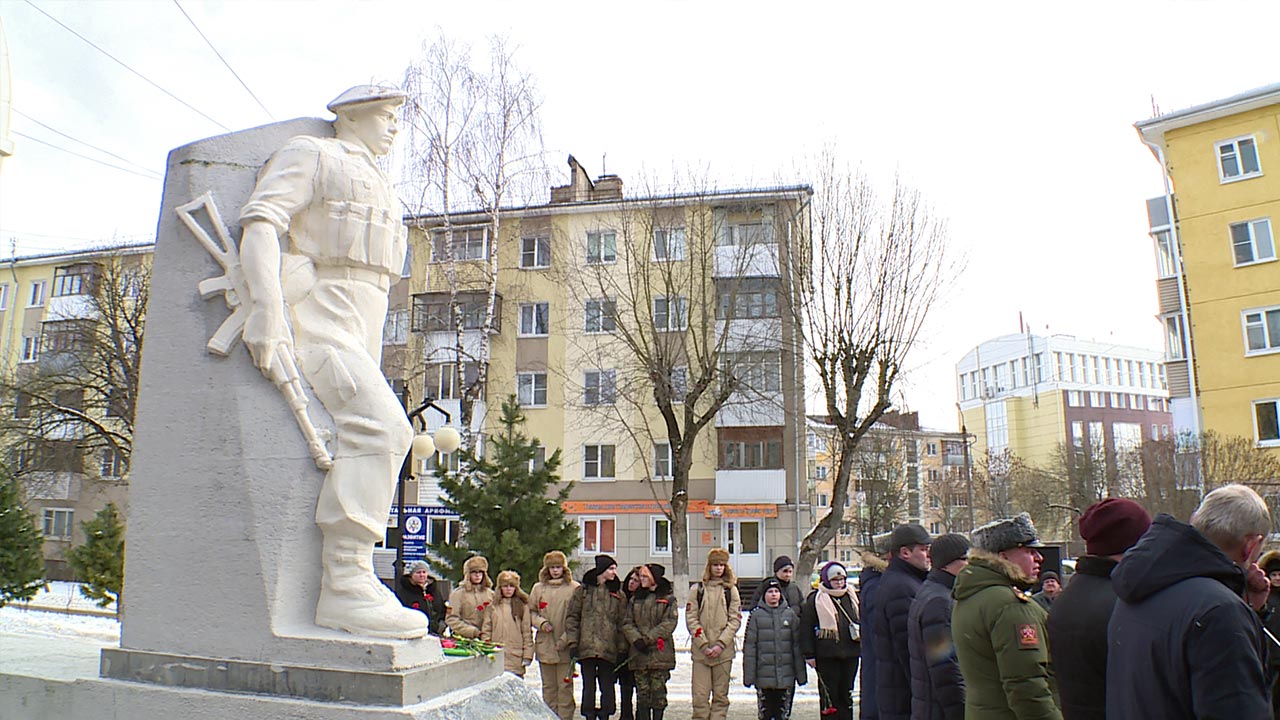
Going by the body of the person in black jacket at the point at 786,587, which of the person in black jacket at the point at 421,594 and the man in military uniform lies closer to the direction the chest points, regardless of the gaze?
the man in military uniform

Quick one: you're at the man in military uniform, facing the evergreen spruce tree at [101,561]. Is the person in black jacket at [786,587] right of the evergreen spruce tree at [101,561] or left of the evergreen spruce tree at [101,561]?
right

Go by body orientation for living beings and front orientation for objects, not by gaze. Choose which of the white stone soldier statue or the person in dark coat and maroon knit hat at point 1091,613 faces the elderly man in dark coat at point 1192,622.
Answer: the white stone soldier statue

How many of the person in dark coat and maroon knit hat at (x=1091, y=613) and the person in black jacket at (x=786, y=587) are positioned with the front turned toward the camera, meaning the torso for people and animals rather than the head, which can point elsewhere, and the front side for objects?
1

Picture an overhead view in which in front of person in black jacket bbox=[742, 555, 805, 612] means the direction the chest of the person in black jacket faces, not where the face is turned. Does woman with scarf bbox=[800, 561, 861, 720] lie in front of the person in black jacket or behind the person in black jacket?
in front
